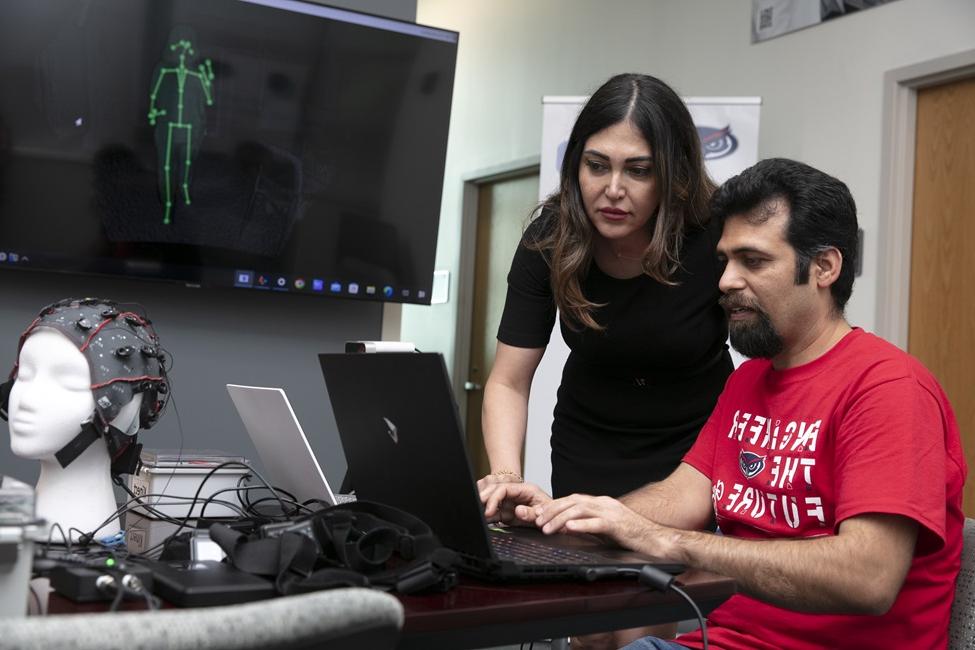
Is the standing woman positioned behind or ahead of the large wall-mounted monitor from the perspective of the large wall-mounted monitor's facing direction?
ahead

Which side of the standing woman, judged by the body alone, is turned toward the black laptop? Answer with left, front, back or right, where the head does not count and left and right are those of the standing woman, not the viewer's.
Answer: front

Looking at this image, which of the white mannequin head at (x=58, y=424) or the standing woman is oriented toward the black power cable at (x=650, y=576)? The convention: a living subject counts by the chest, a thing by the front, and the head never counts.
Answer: the standing woman

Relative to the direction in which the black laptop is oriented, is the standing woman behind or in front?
in front

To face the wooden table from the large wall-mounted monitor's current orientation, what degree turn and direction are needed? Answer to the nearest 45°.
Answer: approximately 45° to its right

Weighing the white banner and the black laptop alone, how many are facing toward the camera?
1

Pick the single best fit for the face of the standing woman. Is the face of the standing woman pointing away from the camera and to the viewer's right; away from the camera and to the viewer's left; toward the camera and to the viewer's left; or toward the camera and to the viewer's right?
toward the camera and to the viewer's left

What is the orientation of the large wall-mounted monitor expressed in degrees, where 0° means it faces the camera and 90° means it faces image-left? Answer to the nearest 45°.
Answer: approximately 315°

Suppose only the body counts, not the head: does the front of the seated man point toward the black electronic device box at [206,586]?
yes

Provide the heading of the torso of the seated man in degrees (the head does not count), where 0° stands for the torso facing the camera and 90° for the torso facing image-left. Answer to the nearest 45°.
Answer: approximately 45°

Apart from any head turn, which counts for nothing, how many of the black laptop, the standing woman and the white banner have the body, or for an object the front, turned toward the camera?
2

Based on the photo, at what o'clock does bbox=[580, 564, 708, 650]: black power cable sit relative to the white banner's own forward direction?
The black power cable is roughly at 12 o'clock from the white banner.

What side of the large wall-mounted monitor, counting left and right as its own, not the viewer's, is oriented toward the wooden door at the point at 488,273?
left
